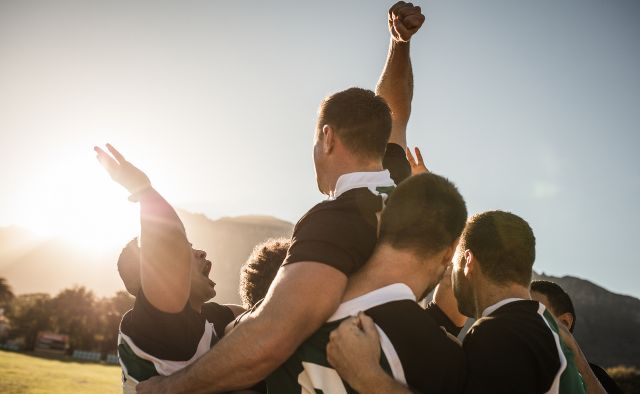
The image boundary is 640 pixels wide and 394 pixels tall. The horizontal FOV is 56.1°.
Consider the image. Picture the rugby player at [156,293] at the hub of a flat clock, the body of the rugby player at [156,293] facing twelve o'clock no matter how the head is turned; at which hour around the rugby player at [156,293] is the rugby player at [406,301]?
the rugby player at [406,301] is roughly at 1 o'clock from the rugby player at [156,293].

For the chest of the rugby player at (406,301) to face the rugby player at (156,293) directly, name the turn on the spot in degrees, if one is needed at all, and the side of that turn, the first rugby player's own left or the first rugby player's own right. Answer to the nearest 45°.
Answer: approximately 135° to the first rugby player's own left

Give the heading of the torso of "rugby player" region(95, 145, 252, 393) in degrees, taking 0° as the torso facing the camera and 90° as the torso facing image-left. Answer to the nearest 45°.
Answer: approximately 270°

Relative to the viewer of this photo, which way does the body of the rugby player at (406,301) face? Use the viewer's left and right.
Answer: facing away from the viewer and to the right of the viewer

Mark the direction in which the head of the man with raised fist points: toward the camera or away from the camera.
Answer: away from the camera

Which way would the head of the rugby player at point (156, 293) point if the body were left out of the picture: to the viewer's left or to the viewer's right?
to the viewer's right

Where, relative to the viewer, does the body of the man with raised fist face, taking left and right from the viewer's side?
facing away from the viewer and to the left of the viewer

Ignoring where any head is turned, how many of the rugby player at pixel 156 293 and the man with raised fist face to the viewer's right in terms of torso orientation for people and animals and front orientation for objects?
1
